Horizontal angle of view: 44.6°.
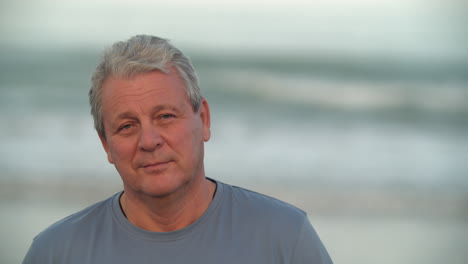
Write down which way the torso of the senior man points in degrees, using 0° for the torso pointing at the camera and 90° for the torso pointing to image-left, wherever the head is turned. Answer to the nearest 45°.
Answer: approximately 0°
